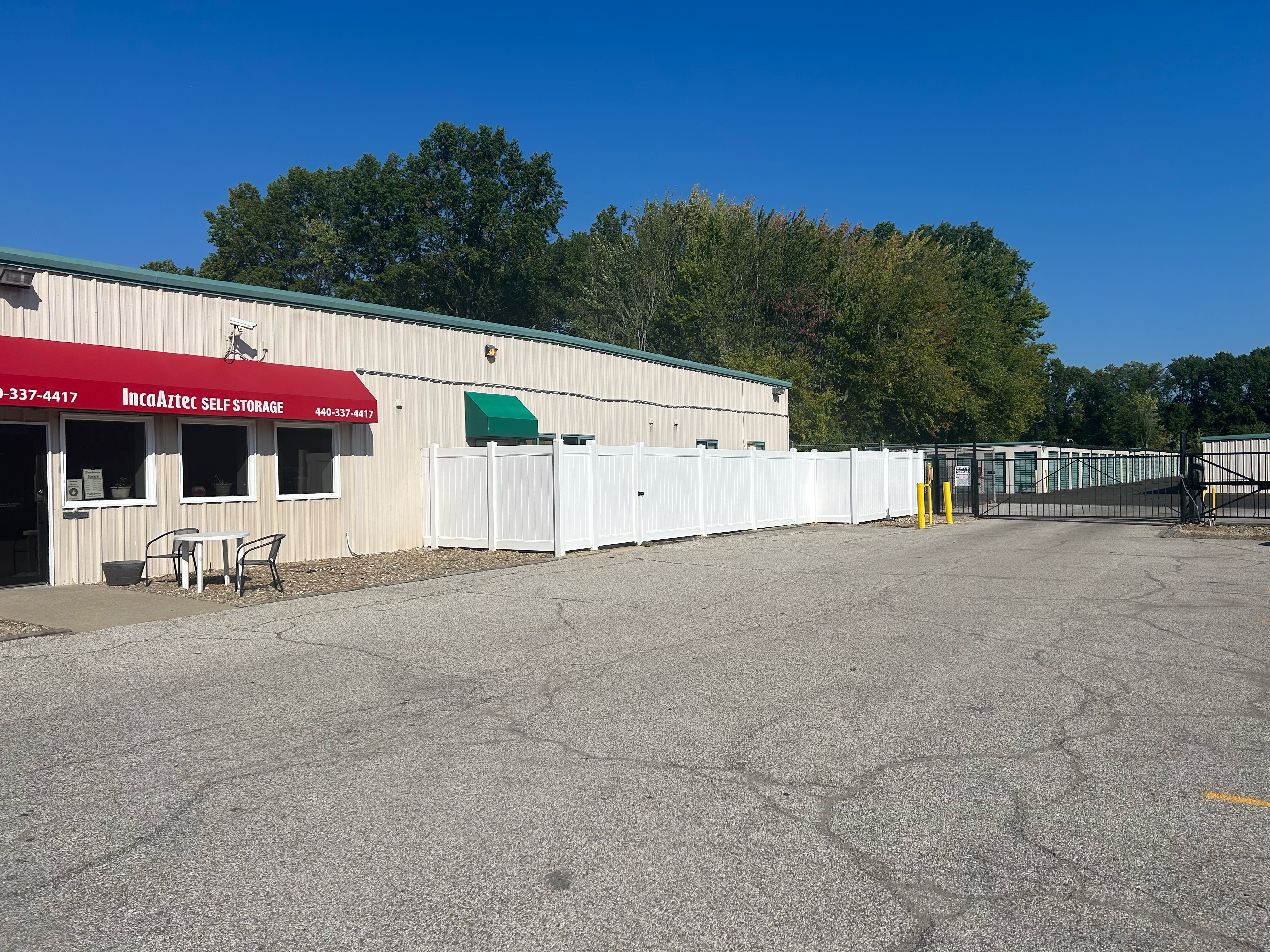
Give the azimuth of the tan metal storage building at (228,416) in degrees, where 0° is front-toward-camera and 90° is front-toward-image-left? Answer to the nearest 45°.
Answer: approximately 315°

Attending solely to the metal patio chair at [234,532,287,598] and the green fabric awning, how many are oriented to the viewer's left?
1

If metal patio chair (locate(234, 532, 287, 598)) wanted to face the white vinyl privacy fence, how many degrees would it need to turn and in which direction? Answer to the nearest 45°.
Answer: approximately 135° to its right

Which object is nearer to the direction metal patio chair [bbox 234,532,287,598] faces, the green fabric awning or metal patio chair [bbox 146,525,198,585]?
the metal patio chair

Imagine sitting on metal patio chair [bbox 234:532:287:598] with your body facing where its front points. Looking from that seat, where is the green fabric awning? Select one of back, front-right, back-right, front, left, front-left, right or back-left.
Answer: back-right

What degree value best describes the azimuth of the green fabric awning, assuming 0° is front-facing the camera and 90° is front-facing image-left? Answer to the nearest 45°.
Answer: approximately 315°

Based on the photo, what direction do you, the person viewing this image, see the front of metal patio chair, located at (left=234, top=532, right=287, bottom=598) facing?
facing to the left of the viewer

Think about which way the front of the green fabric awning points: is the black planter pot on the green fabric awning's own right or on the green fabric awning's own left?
on the green fabric awning's own right

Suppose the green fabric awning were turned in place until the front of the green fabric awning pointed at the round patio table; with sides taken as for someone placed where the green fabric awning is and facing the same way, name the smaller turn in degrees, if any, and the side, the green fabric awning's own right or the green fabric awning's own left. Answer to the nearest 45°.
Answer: approximately 90° to the green fabric awning's own right

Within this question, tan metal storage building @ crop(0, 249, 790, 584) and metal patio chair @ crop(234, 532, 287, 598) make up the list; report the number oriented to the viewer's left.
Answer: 1

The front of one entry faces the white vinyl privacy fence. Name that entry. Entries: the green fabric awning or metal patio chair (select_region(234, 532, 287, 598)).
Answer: the green fabric awning
